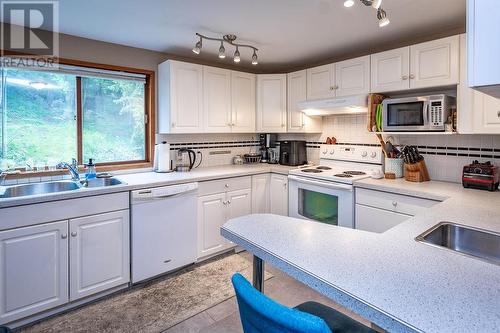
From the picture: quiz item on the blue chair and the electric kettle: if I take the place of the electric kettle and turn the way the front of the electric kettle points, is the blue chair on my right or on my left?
on my left

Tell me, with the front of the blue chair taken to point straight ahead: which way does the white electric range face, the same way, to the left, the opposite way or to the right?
the opposite way

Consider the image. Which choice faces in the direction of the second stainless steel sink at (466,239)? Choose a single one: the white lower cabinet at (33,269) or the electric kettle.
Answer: the white lower cabinet

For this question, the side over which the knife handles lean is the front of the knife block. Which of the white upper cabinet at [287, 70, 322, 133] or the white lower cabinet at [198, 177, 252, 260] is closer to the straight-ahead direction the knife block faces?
the white lower cabinet

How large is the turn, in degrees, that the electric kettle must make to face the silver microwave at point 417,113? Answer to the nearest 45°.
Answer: approximately 135° to its left

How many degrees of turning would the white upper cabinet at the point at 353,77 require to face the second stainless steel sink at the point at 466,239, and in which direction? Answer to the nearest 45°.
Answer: approximately 45° to its left

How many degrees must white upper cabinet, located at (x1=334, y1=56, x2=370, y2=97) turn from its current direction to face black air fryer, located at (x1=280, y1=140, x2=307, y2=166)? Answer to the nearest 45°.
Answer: approximately 90° to its right

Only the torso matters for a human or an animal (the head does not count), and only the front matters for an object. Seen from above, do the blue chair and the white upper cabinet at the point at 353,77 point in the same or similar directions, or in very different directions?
very different directions

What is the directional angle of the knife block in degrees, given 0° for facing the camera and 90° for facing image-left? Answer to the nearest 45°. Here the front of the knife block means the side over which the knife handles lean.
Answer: approximately 45°

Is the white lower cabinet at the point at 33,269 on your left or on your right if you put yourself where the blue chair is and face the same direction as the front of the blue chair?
on your left
